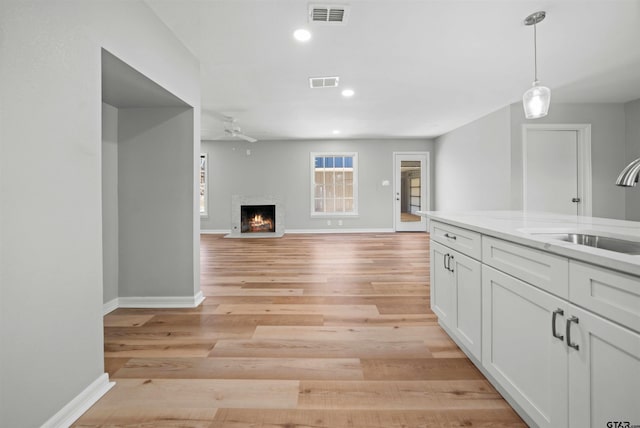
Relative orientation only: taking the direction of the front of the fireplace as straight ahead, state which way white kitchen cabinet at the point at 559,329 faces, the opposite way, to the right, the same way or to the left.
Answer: to the right

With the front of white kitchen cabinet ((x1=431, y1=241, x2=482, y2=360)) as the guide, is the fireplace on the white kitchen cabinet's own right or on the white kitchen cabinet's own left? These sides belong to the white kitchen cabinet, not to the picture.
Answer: on the white kitchen cabinet's own right

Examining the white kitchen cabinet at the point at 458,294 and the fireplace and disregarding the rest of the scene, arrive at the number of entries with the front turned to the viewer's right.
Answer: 0

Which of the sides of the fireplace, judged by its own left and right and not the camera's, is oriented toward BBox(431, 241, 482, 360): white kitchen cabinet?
front

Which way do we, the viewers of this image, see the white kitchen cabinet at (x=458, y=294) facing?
facing the viewer and to the left of the viewer

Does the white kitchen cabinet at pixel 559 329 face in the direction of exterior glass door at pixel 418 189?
no

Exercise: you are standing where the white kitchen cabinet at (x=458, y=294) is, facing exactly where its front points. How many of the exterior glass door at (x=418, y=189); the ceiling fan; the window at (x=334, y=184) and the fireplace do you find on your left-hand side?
0

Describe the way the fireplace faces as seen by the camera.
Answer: facing the viewer

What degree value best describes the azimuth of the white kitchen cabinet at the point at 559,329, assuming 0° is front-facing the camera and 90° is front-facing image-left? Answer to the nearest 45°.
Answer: approximately 45°

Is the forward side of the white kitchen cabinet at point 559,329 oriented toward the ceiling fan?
no

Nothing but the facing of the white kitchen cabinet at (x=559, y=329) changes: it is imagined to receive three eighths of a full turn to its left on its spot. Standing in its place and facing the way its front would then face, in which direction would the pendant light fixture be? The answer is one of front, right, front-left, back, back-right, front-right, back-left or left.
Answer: left

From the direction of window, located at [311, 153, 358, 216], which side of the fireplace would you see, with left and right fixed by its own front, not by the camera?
left

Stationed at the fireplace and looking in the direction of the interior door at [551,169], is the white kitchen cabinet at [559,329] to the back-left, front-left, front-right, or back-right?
front-right

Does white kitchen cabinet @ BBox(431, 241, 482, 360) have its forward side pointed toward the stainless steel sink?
no
